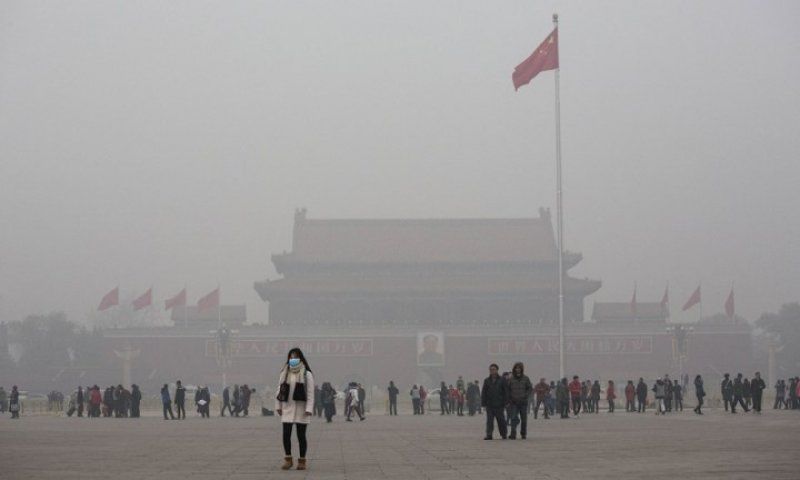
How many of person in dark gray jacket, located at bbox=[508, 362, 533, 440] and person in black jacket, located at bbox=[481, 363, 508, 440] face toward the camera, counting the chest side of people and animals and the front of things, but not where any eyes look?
2

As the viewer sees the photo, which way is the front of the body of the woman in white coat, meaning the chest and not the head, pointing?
toward the camera

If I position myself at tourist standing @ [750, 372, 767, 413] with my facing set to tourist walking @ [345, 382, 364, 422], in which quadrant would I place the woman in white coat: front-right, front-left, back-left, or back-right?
front-left

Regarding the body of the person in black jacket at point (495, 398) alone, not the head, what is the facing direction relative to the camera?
toward the camera

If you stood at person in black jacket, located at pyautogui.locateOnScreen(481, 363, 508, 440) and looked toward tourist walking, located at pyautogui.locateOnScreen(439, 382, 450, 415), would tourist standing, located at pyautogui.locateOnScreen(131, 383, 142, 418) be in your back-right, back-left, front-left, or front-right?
front-left

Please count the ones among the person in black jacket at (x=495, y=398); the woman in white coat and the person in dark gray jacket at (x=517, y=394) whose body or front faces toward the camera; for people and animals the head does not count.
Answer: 3

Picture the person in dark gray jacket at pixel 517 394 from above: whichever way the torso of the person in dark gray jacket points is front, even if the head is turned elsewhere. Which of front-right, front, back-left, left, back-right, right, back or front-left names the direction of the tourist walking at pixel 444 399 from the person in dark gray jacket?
back

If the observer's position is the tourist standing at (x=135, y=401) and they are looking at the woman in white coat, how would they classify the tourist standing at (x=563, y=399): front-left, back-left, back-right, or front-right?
front-left

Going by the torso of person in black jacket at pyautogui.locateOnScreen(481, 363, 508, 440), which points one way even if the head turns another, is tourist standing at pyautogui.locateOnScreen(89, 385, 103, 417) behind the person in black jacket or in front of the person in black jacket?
behind

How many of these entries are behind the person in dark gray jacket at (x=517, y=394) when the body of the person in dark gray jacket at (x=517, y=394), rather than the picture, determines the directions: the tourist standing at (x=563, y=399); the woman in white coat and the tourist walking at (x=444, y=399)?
2

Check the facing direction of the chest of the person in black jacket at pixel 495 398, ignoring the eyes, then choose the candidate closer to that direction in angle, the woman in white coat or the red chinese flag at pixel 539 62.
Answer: the woman in white coat

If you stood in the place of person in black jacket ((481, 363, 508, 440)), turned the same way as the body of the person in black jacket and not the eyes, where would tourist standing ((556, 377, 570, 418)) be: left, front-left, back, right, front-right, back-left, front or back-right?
back

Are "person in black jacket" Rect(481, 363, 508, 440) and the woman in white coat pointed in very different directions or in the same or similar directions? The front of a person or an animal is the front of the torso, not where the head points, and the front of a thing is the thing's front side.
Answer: same or similar directions

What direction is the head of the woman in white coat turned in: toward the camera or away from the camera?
toward the camera

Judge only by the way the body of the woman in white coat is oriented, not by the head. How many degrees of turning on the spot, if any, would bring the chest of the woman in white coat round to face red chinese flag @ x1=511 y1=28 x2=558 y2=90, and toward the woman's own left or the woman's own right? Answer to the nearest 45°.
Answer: approximately 180°
